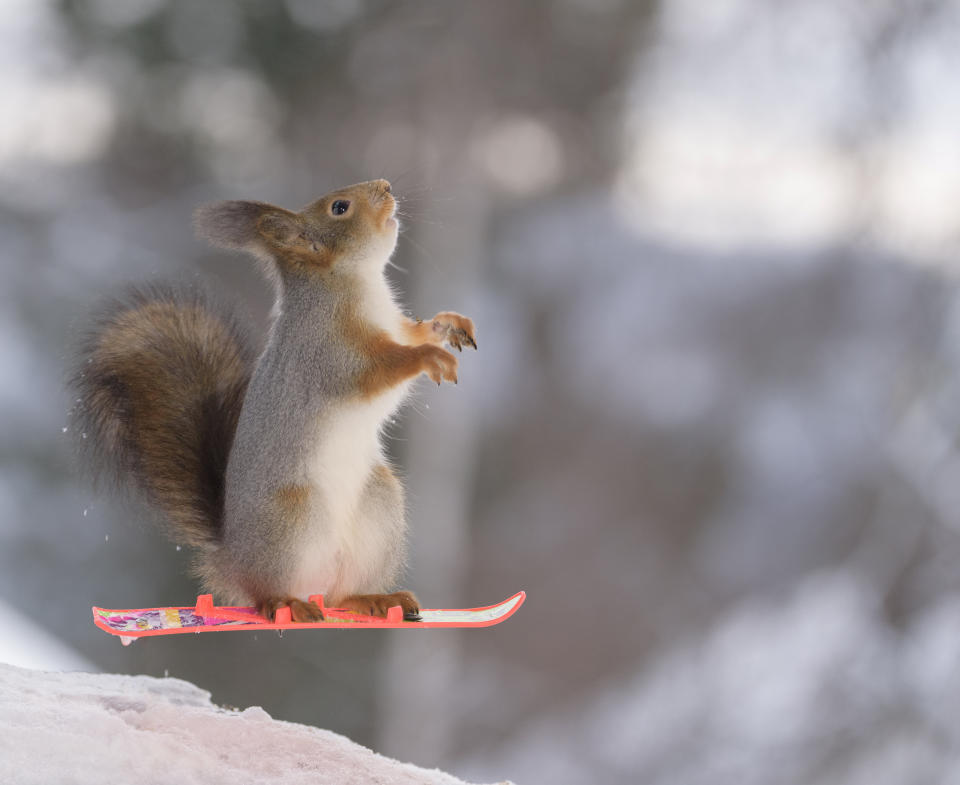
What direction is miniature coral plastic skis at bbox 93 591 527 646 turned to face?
to the viewer's right
